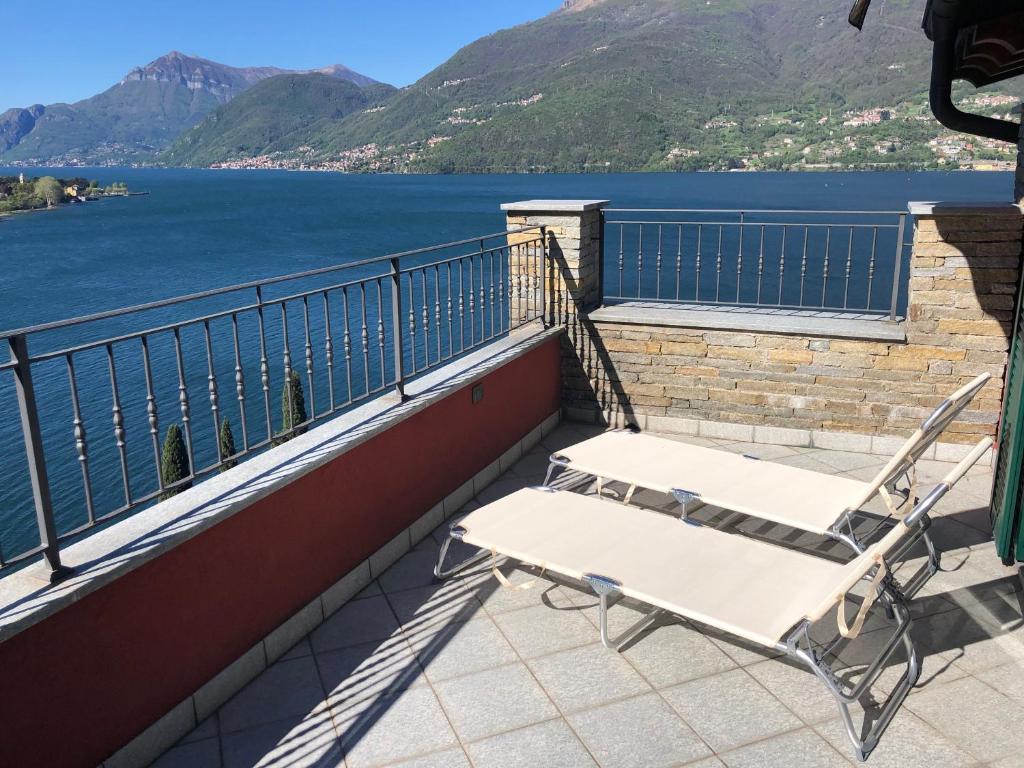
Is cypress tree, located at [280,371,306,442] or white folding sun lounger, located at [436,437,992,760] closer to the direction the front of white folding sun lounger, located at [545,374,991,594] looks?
the cypress tree

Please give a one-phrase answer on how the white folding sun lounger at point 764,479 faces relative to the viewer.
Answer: facing away from the viewer and to the left of the viewer

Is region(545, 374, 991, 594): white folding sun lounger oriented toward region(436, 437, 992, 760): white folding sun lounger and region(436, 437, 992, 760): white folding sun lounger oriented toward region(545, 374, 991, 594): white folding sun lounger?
no

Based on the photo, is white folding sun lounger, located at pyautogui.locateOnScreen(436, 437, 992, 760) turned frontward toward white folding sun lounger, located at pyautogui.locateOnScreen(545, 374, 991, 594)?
no

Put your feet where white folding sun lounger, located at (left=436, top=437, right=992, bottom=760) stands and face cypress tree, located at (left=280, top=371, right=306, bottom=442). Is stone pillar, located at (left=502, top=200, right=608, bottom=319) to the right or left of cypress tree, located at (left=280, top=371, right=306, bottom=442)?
right

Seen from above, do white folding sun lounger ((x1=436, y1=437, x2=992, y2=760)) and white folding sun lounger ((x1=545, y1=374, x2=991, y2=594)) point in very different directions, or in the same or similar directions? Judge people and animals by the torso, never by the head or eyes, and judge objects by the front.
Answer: same or similar directions

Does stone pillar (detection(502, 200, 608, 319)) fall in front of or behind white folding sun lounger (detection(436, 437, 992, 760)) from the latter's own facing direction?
in front

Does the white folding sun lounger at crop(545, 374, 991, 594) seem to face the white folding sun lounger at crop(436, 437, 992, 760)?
no

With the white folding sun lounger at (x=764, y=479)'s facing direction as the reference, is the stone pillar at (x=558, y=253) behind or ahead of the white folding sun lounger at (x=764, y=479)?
ahead

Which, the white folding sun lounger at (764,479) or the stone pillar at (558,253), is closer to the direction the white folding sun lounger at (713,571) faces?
the stone pillar
